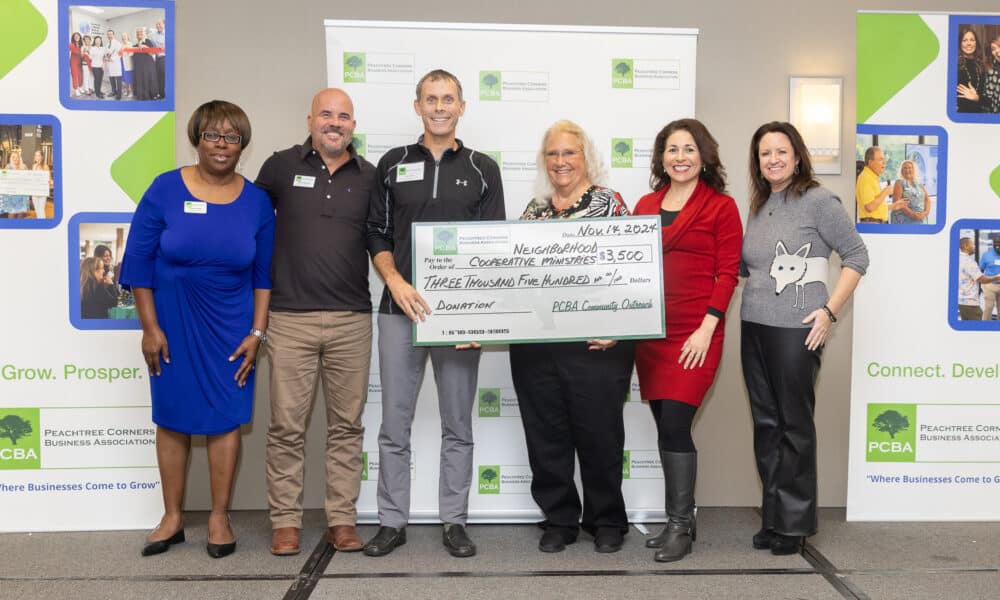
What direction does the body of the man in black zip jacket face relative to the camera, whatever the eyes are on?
toward the camera

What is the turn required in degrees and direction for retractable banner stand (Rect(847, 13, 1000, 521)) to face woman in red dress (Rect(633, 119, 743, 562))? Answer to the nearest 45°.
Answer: approximately 45° to its right

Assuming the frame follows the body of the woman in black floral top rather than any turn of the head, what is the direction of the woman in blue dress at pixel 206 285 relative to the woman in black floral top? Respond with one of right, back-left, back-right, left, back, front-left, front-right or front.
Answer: right

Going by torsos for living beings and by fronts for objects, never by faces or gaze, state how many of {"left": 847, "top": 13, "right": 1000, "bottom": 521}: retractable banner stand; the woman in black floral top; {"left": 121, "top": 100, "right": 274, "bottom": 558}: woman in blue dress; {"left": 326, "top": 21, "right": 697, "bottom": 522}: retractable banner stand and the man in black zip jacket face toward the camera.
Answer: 5

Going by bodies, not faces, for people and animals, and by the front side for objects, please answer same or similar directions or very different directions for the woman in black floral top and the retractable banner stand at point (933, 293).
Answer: same or similar directions

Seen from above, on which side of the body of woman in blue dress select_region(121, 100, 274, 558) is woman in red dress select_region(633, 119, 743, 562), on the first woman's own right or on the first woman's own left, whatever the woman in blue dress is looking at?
on the first woman's own left

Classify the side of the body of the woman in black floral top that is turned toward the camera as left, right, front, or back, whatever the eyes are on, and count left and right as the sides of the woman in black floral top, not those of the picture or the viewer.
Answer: front

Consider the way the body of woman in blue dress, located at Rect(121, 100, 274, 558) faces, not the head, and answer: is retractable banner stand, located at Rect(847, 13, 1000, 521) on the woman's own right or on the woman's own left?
on the woman's own left

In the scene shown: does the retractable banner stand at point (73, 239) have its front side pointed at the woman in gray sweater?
no

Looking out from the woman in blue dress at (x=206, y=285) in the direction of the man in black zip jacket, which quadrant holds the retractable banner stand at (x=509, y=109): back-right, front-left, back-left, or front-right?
front-left

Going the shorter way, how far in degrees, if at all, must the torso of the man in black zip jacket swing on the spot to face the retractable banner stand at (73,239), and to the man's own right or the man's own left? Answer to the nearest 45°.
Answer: approximately 90° to the man's own right

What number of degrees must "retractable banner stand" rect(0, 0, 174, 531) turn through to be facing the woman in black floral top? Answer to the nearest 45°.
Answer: approximately 45° to its left

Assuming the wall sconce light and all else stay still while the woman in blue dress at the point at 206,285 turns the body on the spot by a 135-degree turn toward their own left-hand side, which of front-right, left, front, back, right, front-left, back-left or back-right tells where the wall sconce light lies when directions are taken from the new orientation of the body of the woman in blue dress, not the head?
front-right

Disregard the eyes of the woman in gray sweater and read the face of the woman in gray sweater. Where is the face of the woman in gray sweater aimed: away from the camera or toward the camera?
toward the camera

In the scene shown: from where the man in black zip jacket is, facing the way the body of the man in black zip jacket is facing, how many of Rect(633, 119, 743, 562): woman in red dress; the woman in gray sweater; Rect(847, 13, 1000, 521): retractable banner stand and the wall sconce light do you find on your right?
0

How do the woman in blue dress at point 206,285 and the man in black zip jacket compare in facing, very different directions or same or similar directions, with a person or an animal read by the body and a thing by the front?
same or similar directions

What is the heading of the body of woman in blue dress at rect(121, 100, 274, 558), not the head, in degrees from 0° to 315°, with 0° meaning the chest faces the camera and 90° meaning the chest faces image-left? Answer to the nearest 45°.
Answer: approximately 0°

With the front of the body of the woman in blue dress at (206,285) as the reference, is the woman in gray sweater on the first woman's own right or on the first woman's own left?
on the first woman's own left

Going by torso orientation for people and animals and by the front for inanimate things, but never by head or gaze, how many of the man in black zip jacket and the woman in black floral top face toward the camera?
2

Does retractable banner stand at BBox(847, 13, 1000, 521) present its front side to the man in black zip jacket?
no
